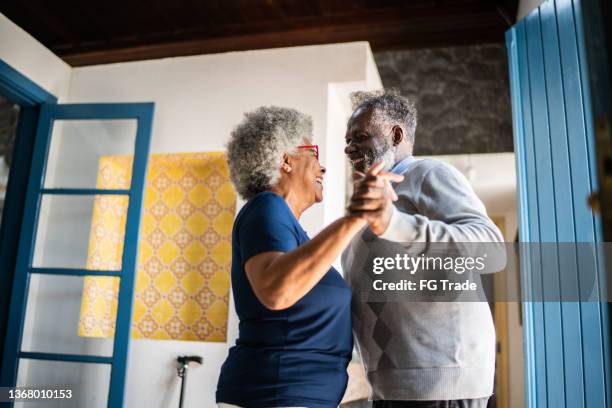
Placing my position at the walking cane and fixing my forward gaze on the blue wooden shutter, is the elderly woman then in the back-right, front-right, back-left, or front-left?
front-right

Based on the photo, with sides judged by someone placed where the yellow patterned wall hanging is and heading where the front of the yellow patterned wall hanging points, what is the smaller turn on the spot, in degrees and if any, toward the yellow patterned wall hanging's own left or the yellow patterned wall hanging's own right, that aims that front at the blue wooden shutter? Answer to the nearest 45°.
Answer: approximately 45° to the yellow patterned wall hanging's own left

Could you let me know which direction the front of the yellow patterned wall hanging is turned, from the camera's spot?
facing the viewer

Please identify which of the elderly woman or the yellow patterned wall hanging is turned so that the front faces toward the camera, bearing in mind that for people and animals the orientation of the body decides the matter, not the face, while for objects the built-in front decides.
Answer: the yellow patterned wall hanging

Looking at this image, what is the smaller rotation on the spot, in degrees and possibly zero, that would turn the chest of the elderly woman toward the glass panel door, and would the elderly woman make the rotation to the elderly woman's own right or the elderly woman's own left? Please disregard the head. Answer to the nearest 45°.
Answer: approximately 135° to the elderly woman's own left

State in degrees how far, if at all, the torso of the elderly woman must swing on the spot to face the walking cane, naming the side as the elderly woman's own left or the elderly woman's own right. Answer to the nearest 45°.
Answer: approximately 90° to the elderly woman's own left

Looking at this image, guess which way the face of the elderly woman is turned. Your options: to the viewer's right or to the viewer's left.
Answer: to the viewer's right

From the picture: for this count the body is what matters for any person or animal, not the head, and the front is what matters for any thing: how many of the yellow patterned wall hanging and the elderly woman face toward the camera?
1

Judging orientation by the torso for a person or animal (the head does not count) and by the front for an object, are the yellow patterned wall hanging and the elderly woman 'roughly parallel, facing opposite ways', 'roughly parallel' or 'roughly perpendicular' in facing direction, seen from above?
roughly perpendicular

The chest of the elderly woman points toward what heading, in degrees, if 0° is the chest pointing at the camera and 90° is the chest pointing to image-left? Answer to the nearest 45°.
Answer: approximately 270°

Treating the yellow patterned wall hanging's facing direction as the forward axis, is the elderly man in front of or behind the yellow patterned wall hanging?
in front
